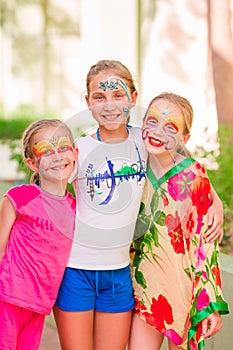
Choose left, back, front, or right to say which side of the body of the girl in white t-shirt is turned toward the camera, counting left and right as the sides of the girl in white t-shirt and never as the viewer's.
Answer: front

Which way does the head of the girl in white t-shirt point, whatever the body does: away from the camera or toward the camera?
toward the camera

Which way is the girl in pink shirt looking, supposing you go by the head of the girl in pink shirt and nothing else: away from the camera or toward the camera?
toward the camera
